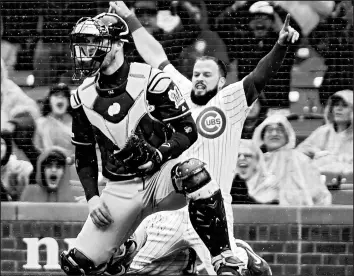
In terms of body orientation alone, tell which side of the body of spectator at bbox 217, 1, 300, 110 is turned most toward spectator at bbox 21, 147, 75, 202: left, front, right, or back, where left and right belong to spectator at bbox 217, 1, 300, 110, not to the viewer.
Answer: right

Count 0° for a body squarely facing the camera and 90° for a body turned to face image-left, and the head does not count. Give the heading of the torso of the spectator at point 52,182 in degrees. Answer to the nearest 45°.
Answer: approximately 0°

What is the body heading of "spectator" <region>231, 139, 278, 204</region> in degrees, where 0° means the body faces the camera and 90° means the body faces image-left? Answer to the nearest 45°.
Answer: approximately 45°

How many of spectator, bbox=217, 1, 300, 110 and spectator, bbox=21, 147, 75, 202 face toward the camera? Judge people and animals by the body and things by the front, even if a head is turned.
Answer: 2

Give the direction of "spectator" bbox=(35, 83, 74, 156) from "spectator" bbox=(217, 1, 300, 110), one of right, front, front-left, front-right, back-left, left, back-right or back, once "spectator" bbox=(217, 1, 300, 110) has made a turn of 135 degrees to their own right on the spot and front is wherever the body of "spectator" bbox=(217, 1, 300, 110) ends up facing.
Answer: front-left

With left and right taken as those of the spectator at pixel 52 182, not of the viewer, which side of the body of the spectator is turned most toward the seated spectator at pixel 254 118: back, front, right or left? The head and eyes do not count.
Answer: left

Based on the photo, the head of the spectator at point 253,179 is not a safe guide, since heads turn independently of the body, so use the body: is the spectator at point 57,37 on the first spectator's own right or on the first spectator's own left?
on the first spectator's own right
